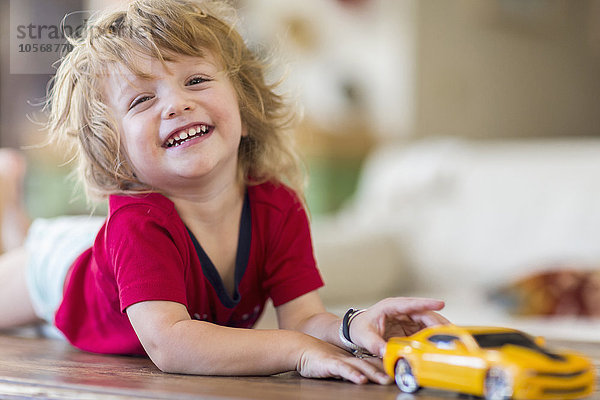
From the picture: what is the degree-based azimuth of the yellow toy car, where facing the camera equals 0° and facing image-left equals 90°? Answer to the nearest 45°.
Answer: approximately 315°

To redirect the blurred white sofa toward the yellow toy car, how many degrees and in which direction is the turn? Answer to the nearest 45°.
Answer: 0° — it already faces it

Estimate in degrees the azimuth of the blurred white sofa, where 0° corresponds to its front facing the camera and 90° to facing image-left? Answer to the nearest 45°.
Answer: approximately 0°

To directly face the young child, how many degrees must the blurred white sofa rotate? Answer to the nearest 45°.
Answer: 0° — it already faces them
